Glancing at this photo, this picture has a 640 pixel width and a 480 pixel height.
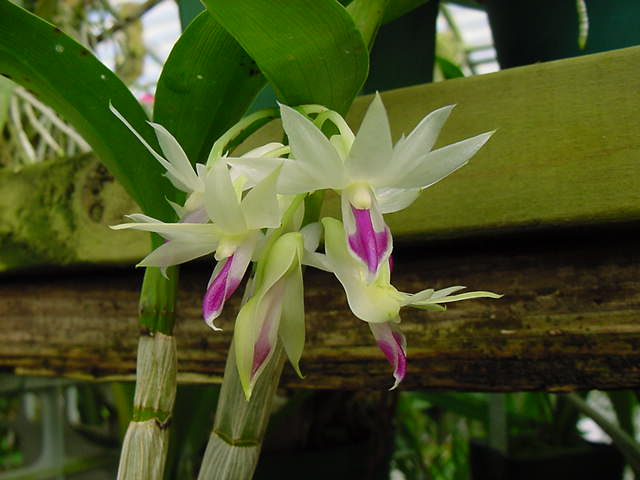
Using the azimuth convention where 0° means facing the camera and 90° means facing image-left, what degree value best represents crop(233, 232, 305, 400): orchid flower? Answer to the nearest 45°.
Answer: approximately 45°

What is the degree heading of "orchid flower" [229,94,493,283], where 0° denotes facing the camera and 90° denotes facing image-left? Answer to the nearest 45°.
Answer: approximately 0°
